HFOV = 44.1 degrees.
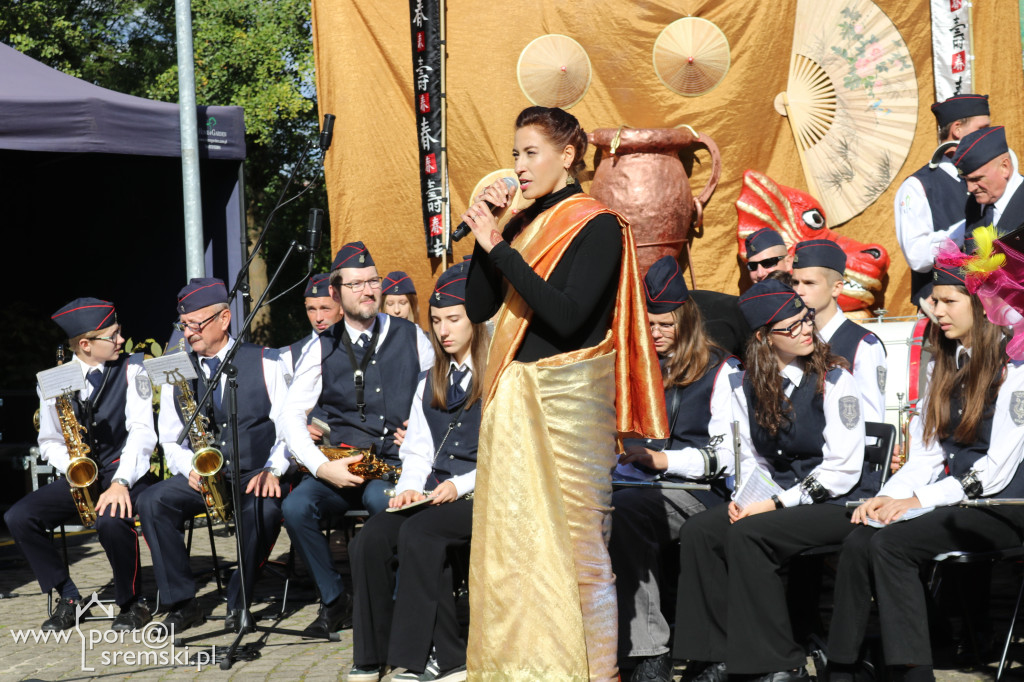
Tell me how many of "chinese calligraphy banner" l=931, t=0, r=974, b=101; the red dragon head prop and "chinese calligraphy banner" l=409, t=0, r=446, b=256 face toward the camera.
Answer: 2

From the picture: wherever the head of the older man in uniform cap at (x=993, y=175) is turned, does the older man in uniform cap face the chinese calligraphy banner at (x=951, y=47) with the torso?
no

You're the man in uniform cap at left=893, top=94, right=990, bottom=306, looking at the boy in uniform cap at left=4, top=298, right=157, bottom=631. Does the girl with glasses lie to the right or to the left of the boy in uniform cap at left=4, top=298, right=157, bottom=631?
left

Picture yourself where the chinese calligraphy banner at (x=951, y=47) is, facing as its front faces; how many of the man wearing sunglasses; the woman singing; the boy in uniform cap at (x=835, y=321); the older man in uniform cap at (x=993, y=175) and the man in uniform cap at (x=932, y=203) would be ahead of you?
5

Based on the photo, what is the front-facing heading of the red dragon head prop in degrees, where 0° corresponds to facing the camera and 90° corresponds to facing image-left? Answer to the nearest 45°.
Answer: approximately 270°

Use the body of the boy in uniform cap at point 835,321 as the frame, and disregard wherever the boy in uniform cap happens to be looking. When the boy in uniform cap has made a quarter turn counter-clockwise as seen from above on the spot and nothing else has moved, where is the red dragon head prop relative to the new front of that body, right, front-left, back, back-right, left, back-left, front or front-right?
back-left

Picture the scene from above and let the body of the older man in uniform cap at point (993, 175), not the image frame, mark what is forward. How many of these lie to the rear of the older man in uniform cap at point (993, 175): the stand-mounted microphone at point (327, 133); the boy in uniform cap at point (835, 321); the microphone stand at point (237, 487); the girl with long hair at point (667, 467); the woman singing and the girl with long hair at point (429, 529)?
0

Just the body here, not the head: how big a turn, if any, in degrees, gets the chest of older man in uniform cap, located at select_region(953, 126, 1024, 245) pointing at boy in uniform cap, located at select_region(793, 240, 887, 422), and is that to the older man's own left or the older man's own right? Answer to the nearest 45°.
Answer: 0° — they already face them

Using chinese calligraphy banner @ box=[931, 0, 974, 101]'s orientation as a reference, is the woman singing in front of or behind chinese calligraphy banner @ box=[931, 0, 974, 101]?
in front

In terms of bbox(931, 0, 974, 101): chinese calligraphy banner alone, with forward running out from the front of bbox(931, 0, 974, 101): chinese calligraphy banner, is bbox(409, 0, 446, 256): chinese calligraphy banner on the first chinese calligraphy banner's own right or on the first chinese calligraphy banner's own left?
on the first chinese calligraphy banner's own right

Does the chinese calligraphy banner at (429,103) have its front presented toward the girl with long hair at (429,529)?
yes

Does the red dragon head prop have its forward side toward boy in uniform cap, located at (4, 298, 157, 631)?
no

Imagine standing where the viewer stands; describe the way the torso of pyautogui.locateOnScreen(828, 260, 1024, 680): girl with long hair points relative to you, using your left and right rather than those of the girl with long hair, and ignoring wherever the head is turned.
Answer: facing the viewer and to the left of the viewer

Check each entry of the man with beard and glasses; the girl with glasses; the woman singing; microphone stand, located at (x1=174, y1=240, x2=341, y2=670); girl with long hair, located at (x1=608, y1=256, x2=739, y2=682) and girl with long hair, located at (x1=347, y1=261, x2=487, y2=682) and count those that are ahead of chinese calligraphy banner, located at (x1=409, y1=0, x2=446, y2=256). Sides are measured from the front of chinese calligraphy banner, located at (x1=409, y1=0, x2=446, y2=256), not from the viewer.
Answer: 6

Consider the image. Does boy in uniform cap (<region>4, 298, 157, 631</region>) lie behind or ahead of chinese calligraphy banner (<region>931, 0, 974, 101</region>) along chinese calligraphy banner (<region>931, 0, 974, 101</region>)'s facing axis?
ahead

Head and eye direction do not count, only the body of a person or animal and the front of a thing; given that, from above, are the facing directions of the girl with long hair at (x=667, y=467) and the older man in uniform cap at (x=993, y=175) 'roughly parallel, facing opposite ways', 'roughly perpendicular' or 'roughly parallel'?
roughly parallel

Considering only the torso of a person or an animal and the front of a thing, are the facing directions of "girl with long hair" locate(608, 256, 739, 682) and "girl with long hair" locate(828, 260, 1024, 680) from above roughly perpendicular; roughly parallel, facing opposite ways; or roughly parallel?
roughly parallel

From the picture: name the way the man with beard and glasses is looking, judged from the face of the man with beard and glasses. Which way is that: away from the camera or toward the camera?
toward the camera

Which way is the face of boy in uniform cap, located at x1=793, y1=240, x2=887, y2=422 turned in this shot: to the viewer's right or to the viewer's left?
to the viewer's left

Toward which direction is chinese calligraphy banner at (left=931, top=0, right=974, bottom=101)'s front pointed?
toward the camera
